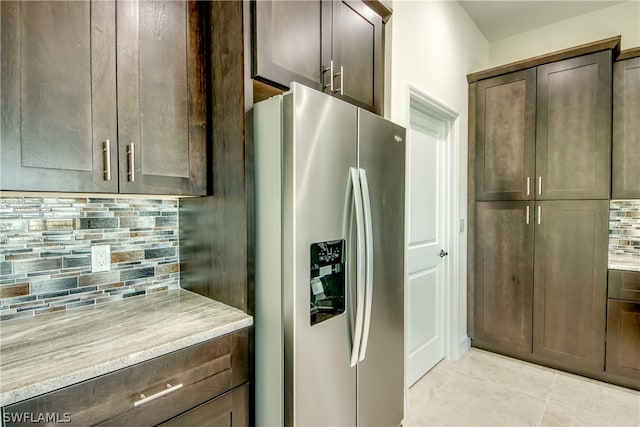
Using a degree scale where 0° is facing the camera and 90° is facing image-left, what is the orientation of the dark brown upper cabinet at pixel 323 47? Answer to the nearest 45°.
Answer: approximately 315°

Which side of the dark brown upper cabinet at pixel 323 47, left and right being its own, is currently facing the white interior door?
left

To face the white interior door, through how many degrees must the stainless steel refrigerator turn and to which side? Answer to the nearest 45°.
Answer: approximately 90° to its left

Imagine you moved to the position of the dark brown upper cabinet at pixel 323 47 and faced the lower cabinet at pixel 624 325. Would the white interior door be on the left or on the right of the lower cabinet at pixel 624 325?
left

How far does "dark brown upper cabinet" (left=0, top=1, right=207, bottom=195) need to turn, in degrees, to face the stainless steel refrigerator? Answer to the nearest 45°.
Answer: approximately 45° to its left

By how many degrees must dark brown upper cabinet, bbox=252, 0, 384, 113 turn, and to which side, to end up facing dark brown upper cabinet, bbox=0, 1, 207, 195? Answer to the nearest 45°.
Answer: approximately 90° to its right

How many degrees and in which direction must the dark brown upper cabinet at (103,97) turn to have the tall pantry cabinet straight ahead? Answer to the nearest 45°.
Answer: approximately 90° to its left

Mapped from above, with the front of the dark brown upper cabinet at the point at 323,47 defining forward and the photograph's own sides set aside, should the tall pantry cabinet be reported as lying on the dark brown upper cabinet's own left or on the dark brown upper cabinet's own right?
on the dark brown upper cabinet's own left

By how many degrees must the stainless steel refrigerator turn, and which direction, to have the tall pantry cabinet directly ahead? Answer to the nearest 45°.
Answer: approximately 90° to its left
